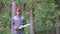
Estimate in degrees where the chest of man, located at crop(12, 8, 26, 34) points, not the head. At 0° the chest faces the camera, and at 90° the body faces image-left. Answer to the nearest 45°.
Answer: approximately 0°
